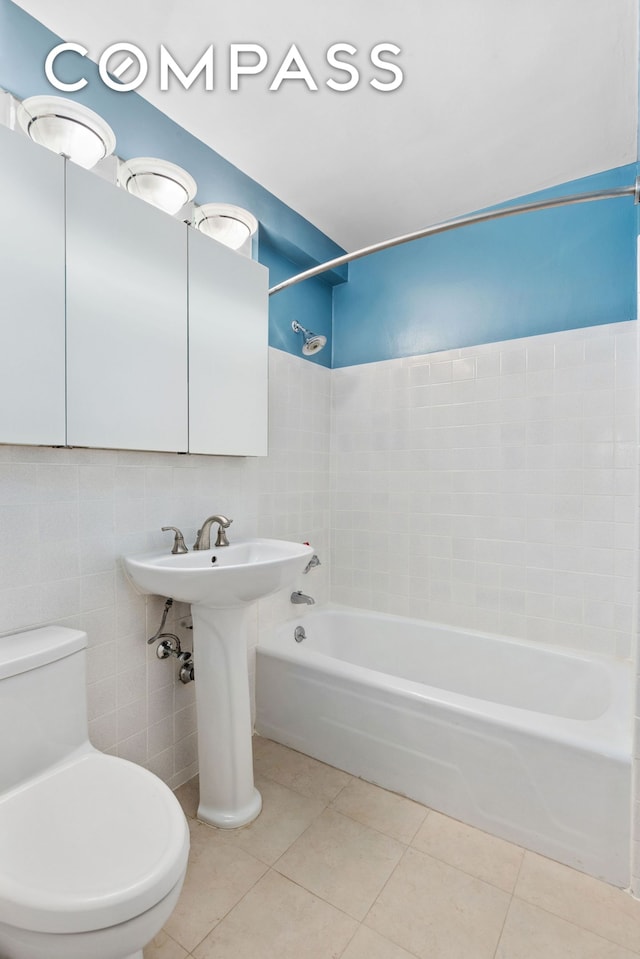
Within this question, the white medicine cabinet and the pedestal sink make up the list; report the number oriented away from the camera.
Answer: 0

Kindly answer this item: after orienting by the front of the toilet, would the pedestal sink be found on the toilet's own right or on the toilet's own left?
on the toilet's own left

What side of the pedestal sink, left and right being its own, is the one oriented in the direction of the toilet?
right

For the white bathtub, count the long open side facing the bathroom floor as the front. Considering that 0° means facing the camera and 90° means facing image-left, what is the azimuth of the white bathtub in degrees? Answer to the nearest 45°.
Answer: approximately 45°

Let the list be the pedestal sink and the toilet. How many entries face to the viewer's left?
0

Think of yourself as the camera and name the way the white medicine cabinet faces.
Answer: facing the viewer and to the right of the viewer

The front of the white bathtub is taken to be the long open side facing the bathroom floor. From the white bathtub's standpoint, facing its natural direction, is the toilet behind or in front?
in front
